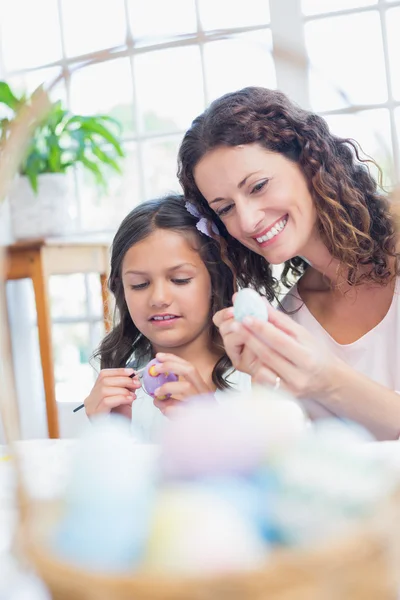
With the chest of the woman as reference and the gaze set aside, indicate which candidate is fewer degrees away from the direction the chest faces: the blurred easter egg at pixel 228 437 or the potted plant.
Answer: the blurred easter egg

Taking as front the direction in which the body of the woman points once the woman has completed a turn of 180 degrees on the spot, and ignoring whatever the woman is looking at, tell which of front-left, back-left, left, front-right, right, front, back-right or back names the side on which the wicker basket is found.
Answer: back-right

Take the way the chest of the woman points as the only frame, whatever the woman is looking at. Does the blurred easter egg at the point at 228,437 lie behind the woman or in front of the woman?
in front

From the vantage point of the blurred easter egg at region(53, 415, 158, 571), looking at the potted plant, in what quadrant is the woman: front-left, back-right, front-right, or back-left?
front-right

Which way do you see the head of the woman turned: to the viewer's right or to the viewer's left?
to the viewer's left

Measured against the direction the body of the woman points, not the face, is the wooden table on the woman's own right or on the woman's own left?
on the woman's own right

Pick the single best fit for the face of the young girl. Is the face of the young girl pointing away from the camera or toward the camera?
toward the camera

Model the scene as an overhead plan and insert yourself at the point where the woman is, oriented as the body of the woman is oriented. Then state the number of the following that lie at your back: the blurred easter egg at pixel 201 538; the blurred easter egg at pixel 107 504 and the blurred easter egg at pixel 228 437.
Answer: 0

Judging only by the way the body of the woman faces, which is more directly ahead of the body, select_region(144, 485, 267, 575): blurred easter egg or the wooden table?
the blurred easter egg

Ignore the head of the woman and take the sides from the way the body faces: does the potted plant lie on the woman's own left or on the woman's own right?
on the woman's own right

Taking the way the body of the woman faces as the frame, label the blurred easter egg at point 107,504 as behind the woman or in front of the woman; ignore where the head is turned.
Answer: in front
